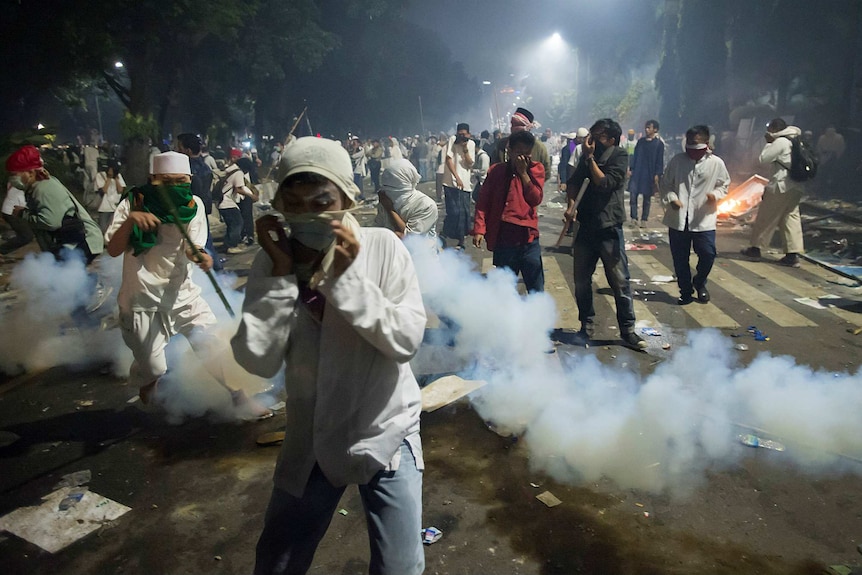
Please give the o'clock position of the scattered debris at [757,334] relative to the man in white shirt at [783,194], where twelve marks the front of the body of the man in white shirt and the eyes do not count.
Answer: The scattered debris is roughly at 9 o'clock from the man in white shirt.

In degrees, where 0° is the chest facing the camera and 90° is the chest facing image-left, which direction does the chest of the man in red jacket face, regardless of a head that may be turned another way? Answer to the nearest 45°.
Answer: approximately 0°

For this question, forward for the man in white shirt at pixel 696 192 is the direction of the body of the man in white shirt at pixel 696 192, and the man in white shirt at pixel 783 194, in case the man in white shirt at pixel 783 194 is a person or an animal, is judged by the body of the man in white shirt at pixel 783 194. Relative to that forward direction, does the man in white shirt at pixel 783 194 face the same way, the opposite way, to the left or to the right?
to the right

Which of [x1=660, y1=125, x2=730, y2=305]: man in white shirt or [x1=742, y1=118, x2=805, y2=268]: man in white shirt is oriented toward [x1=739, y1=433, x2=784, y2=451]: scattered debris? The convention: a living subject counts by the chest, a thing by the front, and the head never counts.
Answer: [x1=660, y1=125, x2=730, y2=305]: man in white shirt

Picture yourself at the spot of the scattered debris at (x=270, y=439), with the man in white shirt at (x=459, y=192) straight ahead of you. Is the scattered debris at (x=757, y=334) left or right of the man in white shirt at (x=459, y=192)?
right

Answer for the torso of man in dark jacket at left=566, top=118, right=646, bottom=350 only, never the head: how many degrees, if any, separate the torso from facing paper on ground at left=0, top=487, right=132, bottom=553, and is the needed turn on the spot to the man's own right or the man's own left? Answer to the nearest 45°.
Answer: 0° — they already face it

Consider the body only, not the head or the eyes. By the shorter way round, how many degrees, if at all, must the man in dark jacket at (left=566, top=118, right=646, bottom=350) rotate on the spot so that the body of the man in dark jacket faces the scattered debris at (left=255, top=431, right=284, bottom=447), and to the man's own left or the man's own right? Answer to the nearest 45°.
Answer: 0° — they already face it

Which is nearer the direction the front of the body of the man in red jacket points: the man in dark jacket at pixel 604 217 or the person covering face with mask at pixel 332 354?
the person covering face with mask

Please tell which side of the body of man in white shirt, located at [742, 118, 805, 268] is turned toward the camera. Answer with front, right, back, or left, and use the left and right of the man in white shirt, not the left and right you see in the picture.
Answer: left

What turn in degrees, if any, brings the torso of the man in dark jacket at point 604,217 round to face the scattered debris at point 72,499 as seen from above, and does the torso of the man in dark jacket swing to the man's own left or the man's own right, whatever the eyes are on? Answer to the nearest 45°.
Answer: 0° — they already face it

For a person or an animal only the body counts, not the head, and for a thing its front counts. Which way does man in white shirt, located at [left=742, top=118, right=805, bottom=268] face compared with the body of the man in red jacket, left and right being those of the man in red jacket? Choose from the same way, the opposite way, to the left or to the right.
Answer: to the right

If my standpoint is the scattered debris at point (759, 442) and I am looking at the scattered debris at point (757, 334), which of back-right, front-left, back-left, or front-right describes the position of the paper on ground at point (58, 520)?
back-left
